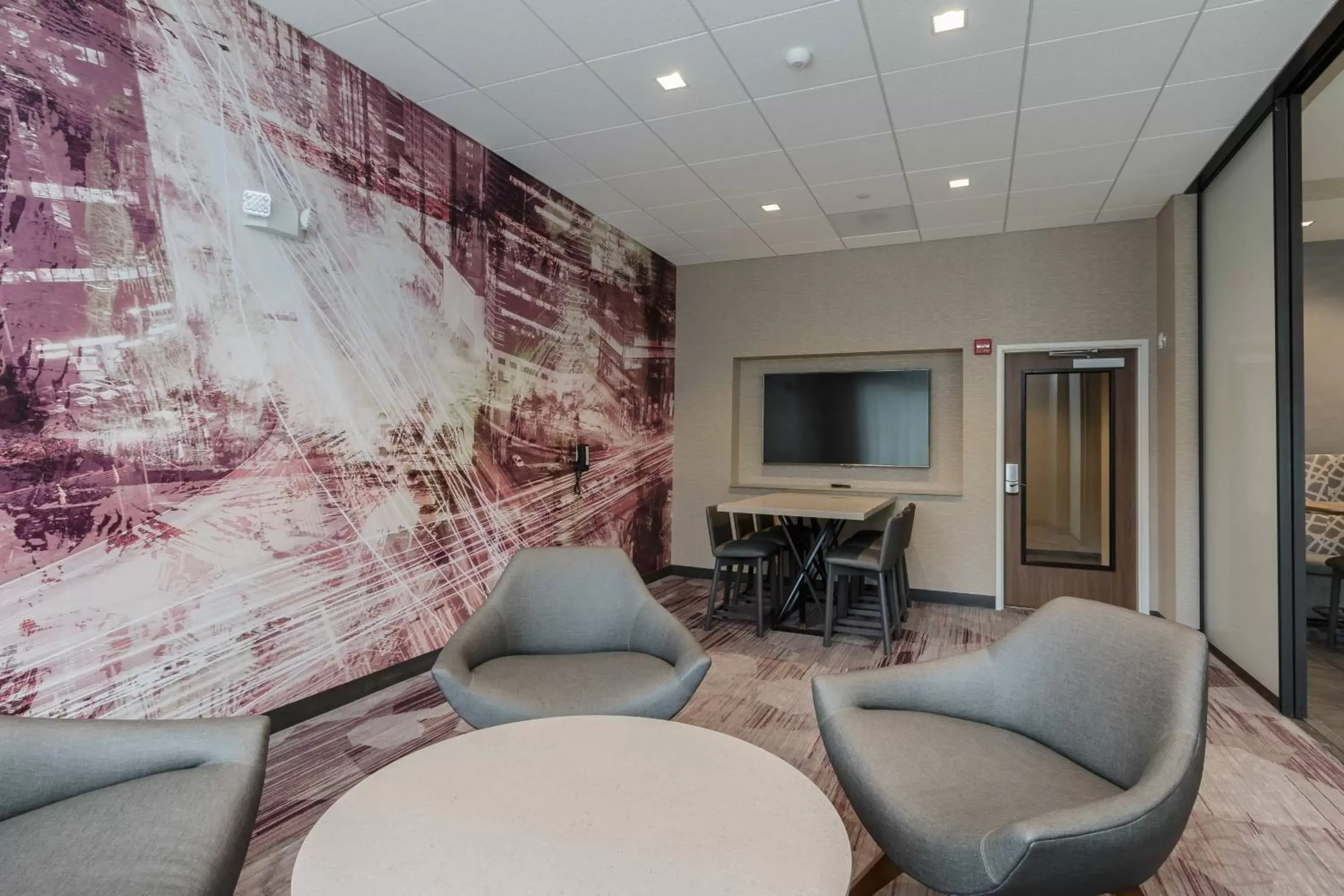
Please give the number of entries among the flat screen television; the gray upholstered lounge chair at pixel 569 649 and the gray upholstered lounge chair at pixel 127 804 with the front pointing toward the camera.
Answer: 2

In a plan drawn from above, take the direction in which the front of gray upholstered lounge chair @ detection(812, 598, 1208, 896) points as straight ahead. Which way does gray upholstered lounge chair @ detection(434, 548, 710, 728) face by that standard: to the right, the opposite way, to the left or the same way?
to the left

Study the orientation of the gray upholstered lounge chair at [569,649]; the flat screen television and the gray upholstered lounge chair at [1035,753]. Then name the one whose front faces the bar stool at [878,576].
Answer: the flat screen television

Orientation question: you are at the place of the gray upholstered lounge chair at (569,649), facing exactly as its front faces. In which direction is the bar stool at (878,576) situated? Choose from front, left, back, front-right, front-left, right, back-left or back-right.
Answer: back-left

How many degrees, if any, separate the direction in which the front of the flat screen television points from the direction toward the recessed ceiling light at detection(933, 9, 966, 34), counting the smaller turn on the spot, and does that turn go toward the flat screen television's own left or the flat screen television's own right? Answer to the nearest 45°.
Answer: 0° — it already faces it

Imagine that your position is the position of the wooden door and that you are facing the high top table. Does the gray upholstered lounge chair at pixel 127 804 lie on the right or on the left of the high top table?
left

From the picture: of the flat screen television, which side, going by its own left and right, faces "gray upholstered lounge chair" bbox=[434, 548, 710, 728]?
front

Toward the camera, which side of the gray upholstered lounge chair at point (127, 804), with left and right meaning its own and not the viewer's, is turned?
right

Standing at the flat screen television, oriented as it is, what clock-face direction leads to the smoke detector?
The smoke detector is roughly at 12 o'clock from the flat screen television.

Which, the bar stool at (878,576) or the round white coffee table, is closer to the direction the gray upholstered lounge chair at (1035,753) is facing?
the round white coffee table

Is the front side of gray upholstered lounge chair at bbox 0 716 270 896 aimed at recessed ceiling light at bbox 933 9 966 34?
yes

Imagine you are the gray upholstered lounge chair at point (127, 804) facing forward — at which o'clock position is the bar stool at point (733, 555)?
The bar stool is roughly at 11 o'clock from the gray upholstered lounge chair.

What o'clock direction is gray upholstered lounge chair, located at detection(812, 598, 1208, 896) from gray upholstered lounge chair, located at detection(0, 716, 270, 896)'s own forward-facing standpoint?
gray upholstered lounge chair, located at detection(812, 598, 1208, 896) is roughly at 1 o'clock from gray upholstered lounge chair, located at detection(0, 716, 270, 896).

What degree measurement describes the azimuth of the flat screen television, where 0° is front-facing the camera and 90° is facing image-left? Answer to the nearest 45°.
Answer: approximately 0°

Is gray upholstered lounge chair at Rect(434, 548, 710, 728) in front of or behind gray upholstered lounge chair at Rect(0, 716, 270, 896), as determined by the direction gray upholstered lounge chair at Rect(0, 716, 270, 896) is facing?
in front

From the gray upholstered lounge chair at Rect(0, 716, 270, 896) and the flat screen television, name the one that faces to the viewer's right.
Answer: the gray upholstered lounge chair

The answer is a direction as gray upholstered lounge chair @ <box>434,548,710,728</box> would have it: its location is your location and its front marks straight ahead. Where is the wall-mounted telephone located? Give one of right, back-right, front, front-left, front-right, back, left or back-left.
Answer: back
